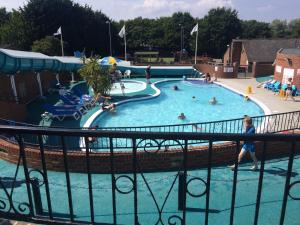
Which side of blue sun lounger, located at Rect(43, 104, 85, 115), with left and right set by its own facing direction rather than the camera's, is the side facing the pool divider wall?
right

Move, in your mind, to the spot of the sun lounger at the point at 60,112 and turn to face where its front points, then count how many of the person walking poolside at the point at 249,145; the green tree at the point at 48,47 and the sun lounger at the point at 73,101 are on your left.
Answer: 2

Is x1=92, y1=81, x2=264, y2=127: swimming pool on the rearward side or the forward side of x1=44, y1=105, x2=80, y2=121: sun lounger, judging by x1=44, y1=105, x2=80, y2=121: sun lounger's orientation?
on the forward side

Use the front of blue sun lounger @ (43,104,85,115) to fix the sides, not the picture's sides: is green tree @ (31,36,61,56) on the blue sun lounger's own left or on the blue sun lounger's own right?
on the blue sun lounger's own left

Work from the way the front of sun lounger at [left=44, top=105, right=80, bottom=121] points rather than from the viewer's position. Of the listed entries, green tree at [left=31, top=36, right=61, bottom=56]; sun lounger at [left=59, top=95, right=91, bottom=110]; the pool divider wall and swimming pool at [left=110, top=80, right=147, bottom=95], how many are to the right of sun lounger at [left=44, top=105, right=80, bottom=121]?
1

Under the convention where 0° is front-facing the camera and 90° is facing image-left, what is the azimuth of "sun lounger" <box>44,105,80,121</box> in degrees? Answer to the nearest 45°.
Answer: approximately 270°

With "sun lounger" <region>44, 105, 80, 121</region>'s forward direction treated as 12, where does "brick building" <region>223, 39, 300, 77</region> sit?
The brick building is roughly at 11 o'clock from the sun lounger.

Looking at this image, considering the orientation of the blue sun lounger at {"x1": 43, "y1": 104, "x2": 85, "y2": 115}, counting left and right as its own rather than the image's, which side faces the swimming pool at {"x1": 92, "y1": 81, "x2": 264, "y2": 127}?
front

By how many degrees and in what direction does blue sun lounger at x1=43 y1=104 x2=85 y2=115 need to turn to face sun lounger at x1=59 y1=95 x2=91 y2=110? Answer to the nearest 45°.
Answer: approximately 90° to its left

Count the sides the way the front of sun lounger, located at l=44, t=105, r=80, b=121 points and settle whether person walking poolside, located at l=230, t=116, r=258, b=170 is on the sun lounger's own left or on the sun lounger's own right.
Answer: on the sun lounger's own right

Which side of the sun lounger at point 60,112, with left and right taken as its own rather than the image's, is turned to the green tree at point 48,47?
left

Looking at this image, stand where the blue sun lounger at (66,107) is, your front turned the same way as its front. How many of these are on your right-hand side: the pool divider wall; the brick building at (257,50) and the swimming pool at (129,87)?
1

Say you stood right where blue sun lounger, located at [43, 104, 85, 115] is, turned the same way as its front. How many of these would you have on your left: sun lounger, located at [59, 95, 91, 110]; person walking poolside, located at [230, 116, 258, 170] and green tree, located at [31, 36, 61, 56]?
2

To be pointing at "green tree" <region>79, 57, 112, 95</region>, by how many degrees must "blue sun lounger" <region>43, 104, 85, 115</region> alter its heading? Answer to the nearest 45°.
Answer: approximately 45° to its left
